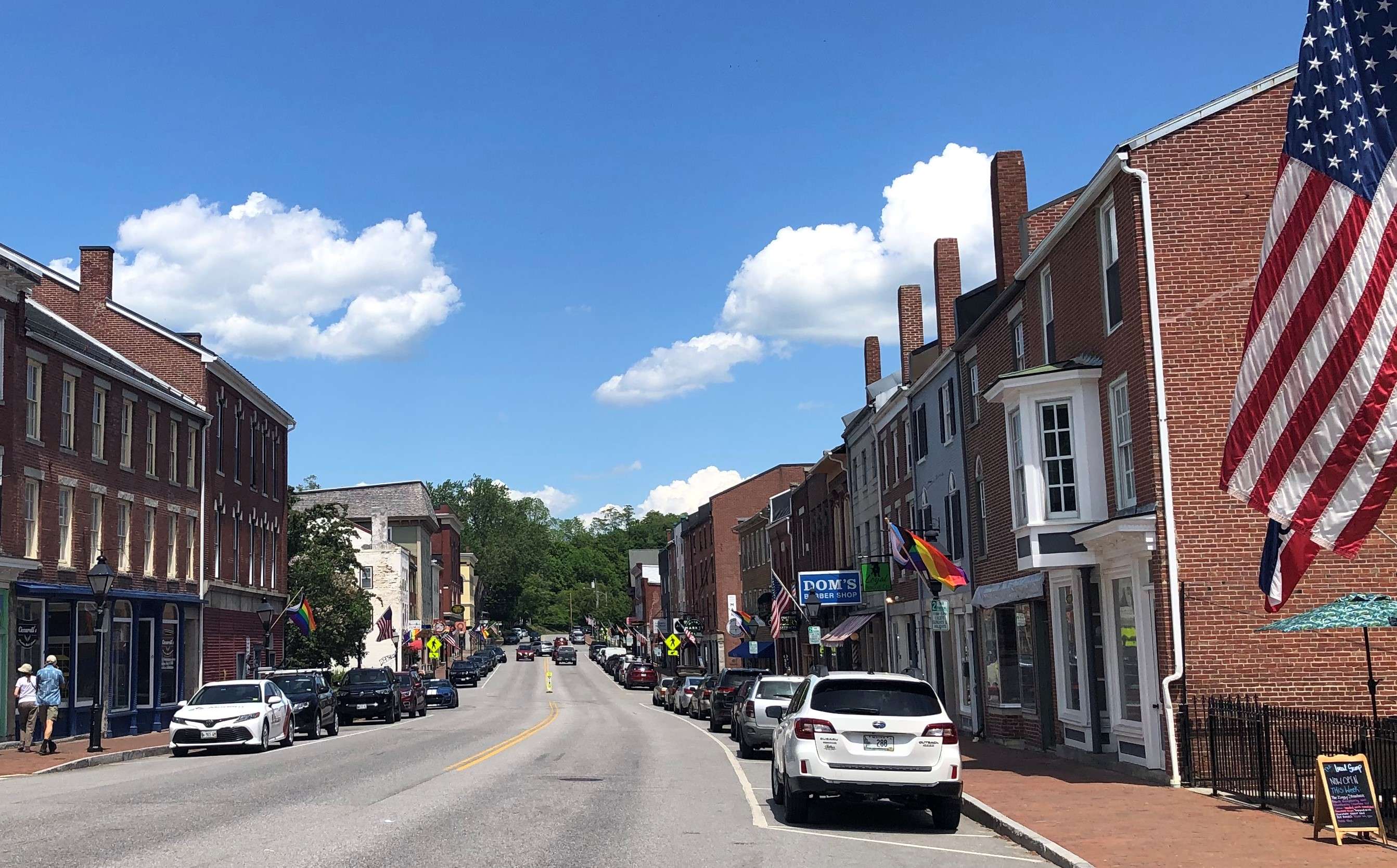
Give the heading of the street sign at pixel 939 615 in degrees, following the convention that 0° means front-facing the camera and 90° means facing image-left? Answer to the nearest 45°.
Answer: approximately 0°

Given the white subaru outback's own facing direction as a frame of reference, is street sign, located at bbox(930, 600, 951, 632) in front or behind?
in front

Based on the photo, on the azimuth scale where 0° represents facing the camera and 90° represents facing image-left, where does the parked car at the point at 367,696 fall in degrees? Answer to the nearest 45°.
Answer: approximately 0°

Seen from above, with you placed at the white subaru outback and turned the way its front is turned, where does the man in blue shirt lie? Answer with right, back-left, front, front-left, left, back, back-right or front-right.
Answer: front-left

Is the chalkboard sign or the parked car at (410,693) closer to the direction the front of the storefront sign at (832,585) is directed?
the chalkboard sign

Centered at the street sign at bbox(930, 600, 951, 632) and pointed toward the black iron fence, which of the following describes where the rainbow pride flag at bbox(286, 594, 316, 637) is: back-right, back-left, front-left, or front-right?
back-right

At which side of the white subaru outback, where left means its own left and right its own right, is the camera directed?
back

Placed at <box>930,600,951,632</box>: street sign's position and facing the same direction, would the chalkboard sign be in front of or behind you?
in front

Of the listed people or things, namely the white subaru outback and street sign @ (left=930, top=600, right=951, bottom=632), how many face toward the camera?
1

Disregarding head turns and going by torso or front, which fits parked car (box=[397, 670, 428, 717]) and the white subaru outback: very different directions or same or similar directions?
very different directions

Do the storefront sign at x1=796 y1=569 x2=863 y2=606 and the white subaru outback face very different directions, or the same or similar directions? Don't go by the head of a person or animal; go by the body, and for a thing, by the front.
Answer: very different directions
